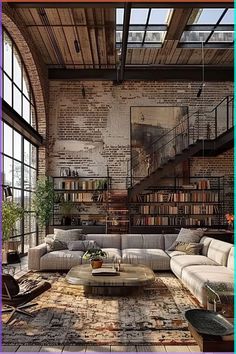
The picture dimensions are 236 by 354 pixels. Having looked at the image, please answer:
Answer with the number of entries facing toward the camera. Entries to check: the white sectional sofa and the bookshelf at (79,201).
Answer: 2

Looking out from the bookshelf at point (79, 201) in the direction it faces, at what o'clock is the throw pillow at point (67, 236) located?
The throw pillow is roughly at 12 o'clock from the bookshelf.

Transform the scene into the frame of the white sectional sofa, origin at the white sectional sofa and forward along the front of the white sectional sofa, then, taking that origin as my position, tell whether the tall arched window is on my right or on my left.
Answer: on my right

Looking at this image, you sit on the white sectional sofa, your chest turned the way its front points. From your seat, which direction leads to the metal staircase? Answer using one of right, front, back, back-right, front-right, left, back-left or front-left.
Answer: back

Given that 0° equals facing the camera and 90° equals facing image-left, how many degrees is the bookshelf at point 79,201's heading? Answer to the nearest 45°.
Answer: approximately 0°

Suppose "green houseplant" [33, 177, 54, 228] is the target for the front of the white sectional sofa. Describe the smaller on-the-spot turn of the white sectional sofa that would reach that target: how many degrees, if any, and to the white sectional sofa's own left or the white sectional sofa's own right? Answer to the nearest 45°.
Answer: approximately 135° to the white sectional sofa's own right

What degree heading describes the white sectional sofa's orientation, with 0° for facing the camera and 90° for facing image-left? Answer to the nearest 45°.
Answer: approximately 0°
